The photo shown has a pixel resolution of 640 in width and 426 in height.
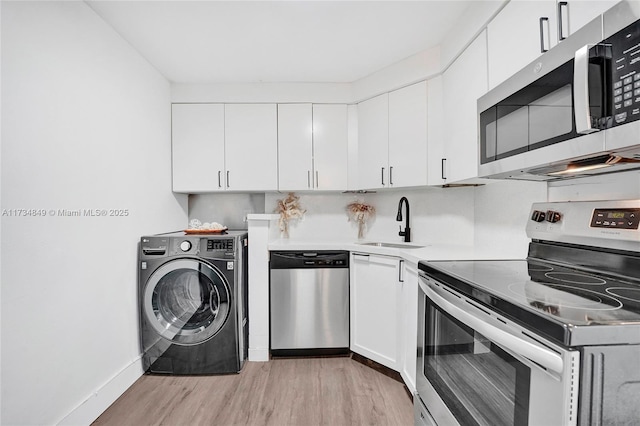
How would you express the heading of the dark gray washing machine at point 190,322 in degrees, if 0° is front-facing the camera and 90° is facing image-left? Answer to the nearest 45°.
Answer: approximately 0°

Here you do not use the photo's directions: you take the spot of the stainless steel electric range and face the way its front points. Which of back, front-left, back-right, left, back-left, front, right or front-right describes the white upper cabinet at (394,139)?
right

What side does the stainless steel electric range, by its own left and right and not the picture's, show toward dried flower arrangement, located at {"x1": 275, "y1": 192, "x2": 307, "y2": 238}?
right

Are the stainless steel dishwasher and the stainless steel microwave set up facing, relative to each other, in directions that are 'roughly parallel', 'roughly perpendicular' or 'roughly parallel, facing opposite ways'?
roughly perpendicular

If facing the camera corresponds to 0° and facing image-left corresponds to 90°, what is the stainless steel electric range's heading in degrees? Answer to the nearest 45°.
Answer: approximately 45°

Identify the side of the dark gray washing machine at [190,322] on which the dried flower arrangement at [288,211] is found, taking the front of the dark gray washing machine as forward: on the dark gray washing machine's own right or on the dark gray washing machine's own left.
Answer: on the dark gray washing machine's own left

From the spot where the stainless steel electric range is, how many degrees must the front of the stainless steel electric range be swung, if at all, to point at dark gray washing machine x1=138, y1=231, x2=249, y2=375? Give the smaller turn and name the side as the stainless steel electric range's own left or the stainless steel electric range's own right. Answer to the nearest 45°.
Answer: approximately 45° to the stainless steel electric range's own right
